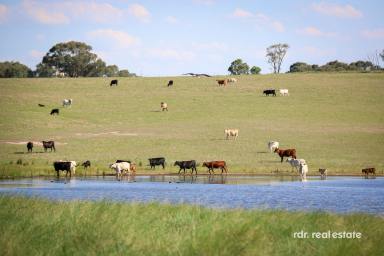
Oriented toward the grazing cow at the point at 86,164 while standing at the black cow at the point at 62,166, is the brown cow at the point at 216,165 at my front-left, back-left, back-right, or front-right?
front-right

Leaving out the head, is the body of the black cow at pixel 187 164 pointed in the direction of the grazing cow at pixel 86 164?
yes

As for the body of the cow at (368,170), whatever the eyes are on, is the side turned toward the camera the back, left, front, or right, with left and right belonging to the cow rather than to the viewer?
left

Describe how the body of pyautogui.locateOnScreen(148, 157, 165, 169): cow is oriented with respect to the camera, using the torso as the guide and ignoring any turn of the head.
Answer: to the viewer's left

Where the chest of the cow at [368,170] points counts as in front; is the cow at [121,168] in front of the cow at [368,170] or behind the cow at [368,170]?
in front

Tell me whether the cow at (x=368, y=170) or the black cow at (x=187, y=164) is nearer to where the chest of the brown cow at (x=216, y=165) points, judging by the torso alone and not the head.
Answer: the black cow

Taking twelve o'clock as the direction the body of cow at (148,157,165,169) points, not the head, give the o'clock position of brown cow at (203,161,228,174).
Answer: The brown cow is roughly at 7 o'clock from the cow.

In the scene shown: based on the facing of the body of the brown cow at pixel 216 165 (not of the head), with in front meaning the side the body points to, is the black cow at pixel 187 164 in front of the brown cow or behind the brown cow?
in front

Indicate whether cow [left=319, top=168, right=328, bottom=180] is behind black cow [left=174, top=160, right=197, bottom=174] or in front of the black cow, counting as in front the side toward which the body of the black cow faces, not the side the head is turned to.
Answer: behind

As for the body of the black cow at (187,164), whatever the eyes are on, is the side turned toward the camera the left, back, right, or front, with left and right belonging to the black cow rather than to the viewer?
left

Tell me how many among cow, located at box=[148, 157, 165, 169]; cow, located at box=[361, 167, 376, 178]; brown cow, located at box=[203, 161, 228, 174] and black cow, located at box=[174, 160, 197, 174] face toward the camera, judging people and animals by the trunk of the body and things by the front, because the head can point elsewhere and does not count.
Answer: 0

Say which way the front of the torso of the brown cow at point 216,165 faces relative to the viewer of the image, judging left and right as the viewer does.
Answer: facing to the left of the viewer
